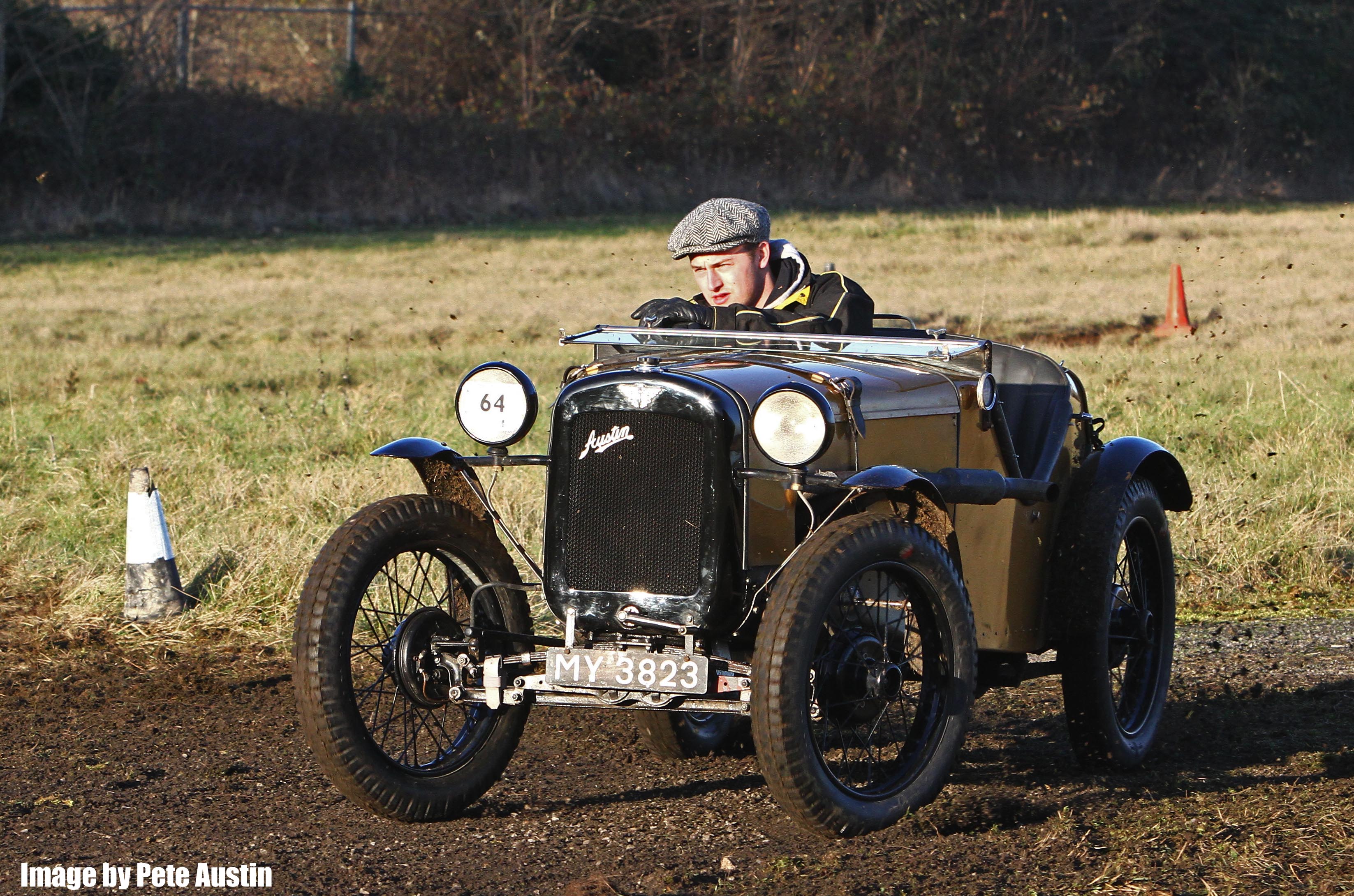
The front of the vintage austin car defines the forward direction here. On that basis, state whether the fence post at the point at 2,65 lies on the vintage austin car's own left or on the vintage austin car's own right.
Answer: on the vintage austin car's own right

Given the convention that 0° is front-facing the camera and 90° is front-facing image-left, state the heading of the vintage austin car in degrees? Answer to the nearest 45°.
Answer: approximately 45°

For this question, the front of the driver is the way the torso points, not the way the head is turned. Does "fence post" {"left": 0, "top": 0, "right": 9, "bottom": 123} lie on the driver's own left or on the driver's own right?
on the driver's own right

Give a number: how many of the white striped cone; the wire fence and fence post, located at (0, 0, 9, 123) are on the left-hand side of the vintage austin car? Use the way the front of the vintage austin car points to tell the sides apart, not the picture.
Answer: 0

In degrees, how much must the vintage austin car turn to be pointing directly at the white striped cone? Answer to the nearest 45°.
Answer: approximately 90° to its right

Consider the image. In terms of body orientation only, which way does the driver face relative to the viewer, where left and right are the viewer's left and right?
facing the viewer and to the left of the viewer

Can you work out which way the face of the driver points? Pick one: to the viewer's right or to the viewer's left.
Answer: to the viewer's left

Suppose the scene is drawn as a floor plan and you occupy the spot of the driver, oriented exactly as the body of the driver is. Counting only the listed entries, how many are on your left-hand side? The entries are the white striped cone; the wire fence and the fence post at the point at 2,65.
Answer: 0

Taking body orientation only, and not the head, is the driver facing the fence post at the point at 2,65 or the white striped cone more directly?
the white striped cone

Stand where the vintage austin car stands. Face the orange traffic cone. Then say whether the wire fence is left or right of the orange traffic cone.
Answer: left

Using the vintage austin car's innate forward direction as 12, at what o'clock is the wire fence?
The wire fence is roughly at 4 o'clock from the vintage austin car.

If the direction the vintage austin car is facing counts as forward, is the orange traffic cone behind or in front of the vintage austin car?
behind

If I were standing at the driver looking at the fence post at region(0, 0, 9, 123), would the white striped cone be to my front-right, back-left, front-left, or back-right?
front-left

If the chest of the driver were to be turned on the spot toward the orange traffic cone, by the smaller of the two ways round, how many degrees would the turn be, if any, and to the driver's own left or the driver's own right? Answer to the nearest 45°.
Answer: approximately 135° to the driver's own right
